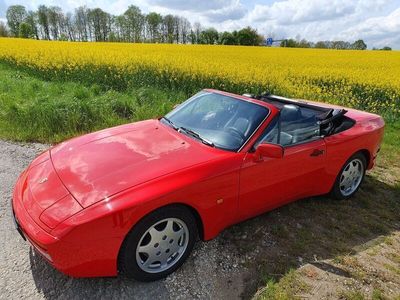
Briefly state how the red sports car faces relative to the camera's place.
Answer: facing the viewer and to the left of the viewer
